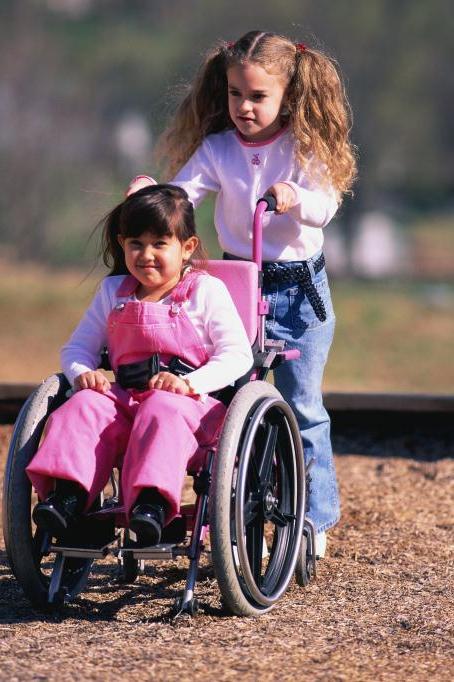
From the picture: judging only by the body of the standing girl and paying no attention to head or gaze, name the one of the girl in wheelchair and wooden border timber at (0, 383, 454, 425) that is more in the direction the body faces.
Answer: the girl in wheelchair

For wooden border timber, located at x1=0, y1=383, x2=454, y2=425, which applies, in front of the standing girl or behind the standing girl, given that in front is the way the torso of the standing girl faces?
behind

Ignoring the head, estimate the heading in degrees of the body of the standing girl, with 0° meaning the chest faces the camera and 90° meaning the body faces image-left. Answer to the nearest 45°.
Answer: approximately 45°

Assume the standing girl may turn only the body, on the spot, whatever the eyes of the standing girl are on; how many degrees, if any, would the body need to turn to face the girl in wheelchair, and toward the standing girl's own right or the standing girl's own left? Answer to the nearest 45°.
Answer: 0° — they already face them

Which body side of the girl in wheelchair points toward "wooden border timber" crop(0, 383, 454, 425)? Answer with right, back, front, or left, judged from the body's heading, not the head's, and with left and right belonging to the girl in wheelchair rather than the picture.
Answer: back

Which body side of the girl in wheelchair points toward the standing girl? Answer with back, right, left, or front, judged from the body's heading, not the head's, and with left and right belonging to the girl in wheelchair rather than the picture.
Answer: back
